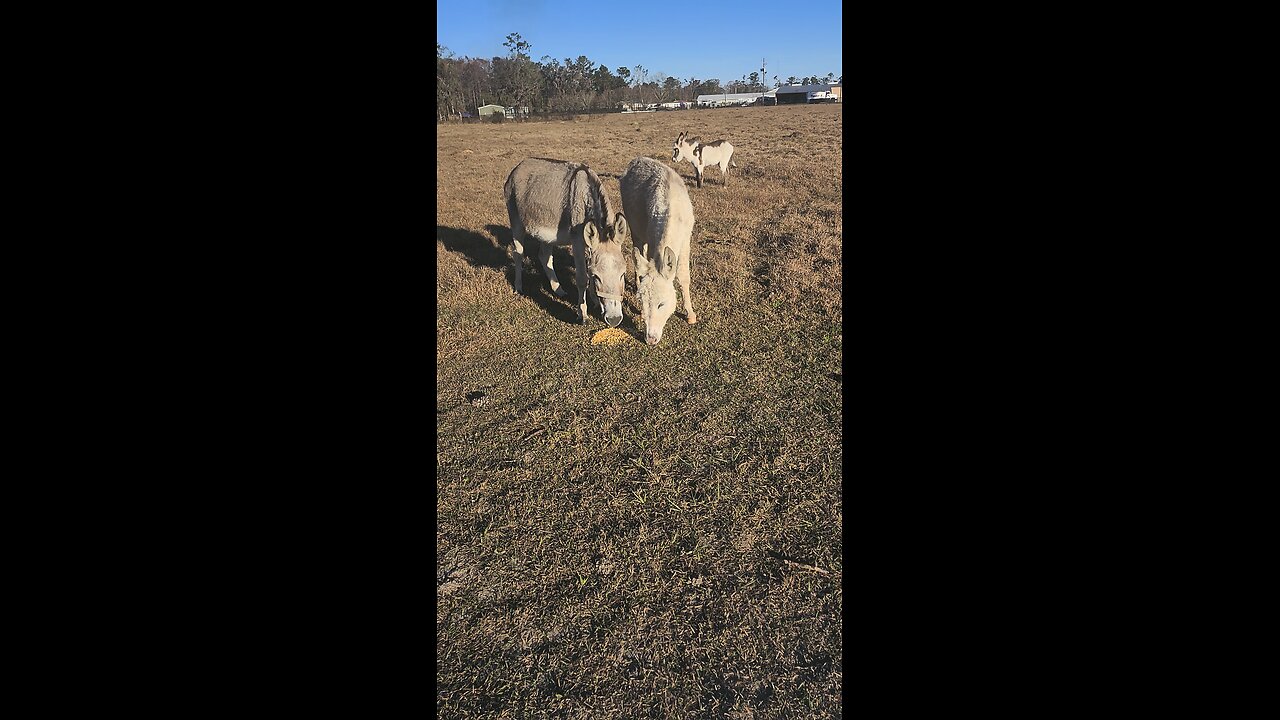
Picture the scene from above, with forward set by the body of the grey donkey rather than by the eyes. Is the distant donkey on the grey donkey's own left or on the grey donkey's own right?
on the grey donkey's own left

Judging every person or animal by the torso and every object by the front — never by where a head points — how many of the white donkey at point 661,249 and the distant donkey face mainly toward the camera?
1

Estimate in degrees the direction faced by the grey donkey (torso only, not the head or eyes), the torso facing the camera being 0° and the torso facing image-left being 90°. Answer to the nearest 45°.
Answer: approximately 315°

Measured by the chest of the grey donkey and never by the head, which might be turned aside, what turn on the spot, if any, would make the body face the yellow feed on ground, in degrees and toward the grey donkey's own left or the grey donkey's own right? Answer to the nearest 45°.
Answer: approximately 45° to the grey donkey's own right

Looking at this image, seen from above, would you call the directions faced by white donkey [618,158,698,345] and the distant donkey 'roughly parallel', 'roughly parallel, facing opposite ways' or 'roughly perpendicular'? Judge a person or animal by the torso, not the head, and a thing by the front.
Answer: roughly perpendicular

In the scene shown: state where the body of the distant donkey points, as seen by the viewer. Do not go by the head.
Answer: to the viewer's left

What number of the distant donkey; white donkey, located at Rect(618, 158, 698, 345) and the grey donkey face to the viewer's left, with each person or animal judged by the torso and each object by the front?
1

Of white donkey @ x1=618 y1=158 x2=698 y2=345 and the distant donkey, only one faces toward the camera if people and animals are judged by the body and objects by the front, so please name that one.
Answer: the white donkey

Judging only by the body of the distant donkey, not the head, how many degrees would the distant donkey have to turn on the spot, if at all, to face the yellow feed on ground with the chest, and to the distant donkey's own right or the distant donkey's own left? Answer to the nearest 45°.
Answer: approximately 90° to the distant donkey's own left

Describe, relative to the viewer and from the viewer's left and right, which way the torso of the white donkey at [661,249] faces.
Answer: facing the viewer
